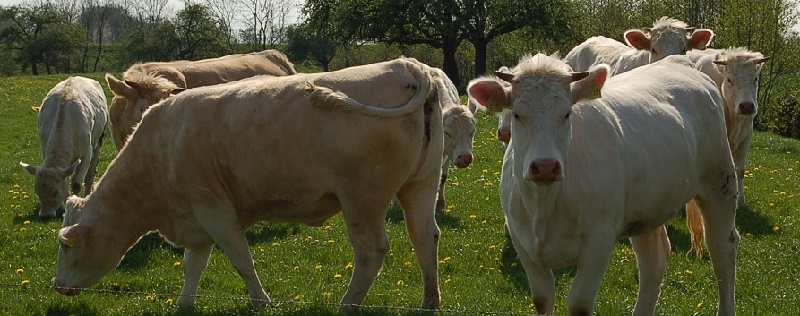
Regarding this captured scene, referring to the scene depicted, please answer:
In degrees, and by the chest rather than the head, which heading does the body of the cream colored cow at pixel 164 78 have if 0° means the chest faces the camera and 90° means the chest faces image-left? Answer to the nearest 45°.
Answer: approximately 90°

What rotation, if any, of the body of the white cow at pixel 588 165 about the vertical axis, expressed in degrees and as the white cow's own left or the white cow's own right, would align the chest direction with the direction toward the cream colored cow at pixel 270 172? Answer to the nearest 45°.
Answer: approximately 45° to the white cow's own right

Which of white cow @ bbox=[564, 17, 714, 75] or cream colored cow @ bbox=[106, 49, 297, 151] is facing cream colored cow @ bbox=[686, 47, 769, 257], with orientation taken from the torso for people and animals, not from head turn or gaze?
the white cow

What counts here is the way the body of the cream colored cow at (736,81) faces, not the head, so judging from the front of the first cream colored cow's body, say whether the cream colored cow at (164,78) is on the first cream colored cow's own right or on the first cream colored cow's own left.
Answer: on the first cream colored cow's own right

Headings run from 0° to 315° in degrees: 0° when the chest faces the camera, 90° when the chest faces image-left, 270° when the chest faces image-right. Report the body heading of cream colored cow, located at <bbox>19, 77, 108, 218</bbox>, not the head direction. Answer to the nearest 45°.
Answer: approximately 45°

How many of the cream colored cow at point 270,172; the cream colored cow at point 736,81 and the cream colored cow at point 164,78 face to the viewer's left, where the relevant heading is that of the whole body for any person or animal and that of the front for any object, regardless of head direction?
2

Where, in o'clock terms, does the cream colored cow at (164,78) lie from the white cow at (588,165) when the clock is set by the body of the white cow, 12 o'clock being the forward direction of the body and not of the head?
The cream colored cow is roughly at 3 o'clock from the white cow.

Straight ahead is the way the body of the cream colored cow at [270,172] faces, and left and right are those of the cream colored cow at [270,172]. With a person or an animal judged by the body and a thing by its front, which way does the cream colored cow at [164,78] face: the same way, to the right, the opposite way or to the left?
the same way

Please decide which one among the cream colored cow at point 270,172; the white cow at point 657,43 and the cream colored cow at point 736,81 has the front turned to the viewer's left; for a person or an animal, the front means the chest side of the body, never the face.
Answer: the cream colored cow at point 270,172

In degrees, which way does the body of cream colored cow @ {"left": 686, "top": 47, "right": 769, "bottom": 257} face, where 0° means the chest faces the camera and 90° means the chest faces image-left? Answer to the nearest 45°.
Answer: approximately 315°

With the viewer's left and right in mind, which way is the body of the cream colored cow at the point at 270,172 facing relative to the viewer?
facing to the left of the viewer

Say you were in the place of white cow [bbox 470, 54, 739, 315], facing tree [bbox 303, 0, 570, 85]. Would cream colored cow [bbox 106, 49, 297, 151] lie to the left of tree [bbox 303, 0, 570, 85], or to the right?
left

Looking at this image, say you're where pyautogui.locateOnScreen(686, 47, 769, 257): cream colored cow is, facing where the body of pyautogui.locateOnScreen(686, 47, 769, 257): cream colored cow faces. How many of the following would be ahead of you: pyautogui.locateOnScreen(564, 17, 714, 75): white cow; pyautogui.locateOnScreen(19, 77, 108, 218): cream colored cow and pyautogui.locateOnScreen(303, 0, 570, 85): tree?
0

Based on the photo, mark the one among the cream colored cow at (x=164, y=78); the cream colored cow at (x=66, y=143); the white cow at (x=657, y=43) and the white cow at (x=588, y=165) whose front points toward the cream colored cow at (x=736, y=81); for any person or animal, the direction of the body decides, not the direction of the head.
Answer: the white cow at (x=657, y=43)

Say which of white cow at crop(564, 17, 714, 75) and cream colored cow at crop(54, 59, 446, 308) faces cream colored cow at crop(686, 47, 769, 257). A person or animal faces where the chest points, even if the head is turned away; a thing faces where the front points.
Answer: the white cow

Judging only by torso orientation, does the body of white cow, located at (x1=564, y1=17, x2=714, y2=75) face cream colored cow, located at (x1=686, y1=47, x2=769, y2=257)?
yes

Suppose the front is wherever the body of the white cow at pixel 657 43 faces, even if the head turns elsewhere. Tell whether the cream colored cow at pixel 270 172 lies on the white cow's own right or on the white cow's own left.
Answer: on the white cow's own right

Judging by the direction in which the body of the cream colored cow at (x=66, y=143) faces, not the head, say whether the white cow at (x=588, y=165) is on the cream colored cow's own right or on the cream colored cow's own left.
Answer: on the cream colored cow's own left

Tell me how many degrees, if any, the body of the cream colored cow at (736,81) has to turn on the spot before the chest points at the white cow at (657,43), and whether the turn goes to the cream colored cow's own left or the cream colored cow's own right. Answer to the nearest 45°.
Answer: approximately 180°

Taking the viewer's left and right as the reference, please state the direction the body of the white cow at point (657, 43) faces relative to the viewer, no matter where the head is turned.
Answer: facing the viewer and to the right of the viewer
